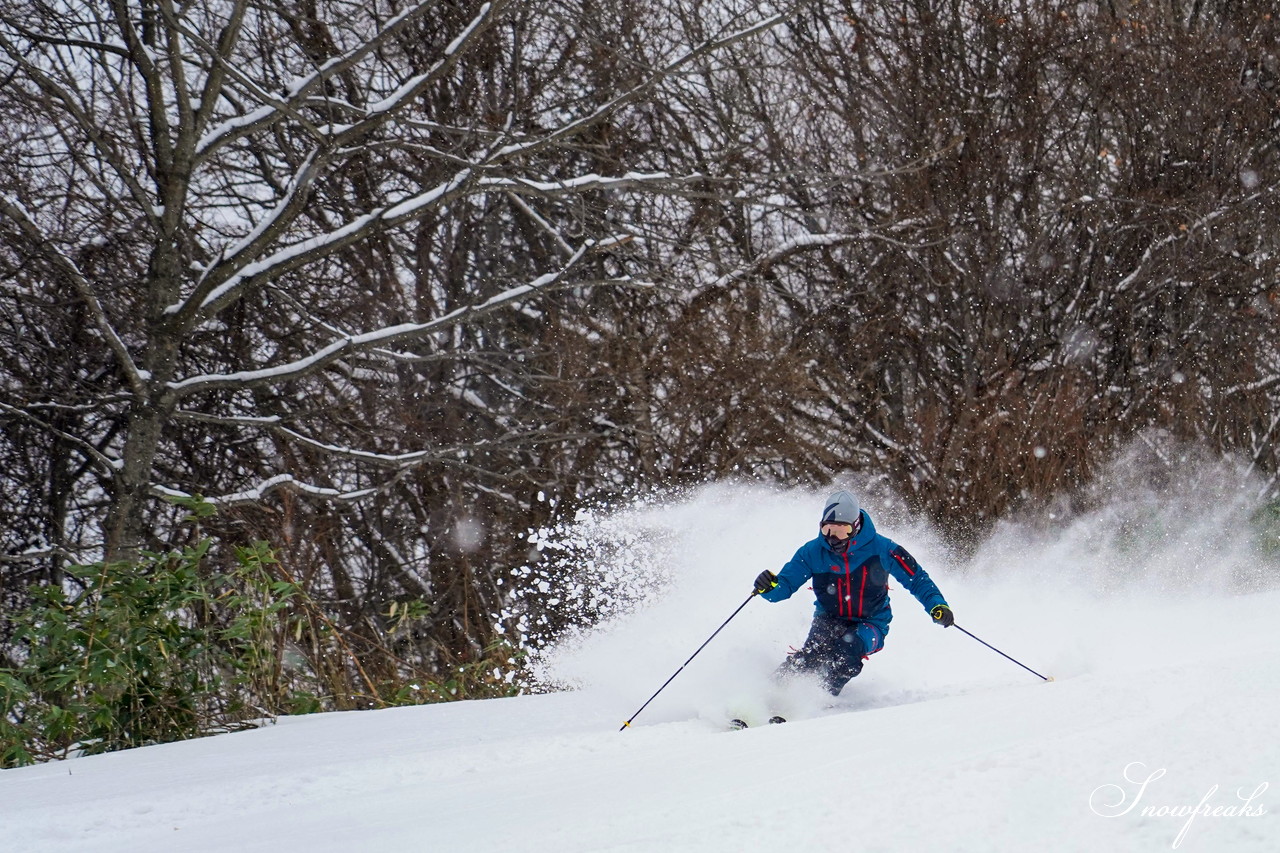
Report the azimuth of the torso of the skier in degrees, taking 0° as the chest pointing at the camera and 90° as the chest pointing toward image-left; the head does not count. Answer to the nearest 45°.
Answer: approximately 45°
